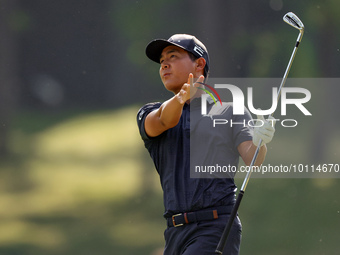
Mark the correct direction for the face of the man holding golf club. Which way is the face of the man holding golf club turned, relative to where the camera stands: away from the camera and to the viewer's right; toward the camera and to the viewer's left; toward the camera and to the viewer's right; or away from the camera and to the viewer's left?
toward the camera and to the viewer's left

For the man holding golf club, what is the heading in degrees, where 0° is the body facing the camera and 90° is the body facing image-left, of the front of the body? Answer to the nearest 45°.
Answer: approximately 45°
